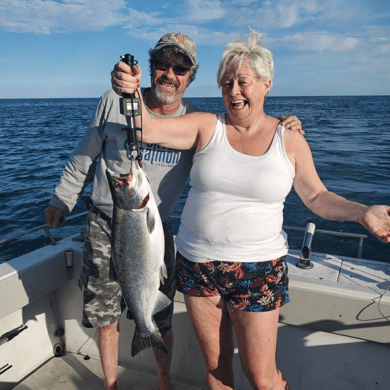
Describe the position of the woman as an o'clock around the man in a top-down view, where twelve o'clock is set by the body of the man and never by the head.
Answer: The woman is roughly at 10 o'clock from the man.

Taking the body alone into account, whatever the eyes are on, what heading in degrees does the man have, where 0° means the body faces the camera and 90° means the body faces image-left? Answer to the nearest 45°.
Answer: approximately 0°
